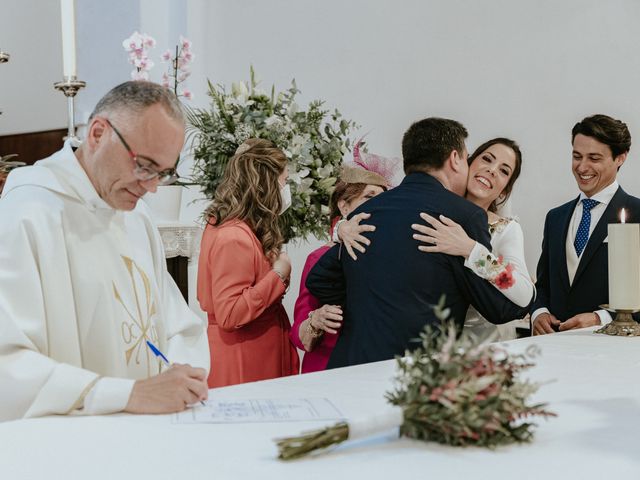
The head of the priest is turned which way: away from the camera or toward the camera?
toward the camera

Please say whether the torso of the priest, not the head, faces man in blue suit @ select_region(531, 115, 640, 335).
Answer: no

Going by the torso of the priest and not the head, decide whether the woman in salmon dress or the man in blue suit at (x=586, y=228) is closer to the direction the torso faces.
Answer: the man in blue suit

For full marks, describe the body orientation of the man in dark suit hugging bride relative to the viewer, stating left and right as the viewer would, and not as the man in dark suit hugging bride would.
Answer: facing away from the viewer and to the right of the viewer

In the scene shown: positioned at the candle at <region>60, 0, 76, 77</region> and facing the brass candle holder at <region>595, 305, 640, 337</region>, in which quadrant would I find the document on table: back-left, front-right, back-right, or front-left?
front-right

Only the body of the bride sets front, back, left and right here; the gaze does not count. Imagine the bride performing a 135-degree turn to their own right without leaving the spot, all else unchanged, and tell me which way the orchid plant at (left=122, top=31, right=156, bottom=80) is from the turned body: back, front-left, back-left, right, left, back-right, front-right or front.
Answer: front-left

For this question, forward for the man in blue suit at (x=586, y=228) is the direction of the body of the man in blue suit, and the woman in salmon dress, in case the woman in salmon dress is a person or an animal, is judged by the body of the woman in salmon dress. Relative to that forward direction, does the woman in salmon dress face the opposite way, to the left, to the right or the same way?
the opposite way

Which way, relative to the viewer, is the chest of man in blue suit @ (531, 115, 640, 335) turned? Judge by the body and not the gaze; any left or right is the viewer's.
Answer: facing the viewer and to the left of the viewer

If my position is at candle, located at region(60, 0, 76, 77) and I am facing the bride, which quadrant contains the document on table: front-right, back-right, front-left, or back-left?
front-right

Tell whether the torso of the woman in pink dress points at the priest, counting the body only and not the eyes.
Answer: no

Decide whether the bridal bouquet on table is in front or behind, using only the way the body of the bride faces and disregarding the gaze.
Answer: in front

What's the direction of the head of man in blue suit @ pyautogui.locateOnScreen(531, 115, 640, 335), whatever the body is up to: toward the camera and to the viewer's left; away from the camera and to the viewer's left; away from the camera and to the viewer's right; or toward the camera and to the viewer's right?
toward the camera and to the viewer's left

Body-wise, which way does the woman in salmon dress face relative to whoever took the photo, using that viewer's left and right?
facing away from the viewer and to the right of the viewer

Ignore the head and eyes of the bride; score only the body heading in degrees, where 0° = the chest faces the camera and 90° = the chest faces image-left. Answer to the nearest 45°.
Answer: approximately 45°

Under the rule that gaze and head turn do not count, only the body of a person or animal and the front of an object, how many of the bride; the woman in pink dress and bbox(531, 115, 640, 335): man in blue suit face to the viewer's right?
1

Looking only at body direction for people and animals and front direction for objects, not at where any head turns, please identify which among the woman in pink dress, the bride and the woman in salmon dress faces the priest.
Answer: the bride

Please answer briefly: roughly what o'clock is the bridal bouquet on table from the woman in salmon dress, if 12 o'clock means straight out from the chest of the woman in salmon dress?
The bridal bouquet on table is roughly at 4 o'clock from the woman in salmon dress.

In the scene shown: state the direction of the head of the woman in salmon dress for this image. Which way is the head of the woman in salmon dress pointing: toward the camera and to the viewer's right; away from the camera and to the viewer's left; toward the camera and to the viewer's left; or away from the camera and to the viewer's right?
away from the camera and to the viewer's right

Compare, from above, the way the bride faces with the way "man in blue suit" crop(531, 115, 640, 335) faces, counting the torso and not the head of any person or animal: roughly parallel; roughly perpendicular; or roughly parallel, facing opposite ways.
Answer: roughly parallel
